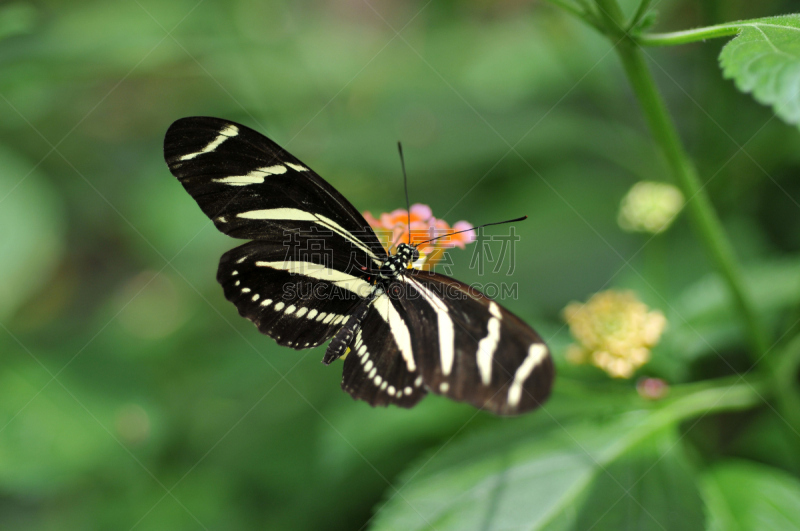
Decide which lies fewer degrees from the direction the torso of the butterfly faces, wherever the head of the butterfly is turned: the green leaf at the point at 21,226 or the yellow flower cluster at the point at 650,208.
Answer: the yellow flower cluster

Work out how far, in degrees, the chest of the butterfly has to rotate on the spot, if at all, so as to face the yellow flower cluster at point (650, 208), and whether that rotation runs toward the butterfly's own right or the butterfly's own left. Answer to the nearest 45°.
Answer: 0° — it already faces it

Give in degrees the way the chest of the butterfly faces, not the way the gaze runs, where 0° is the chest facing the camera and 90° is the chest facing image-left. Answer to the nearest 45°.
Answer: approximately 225°
